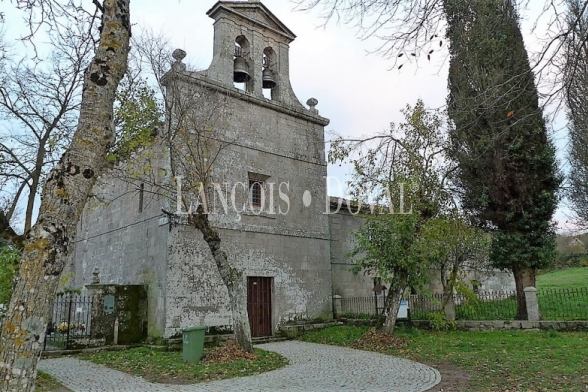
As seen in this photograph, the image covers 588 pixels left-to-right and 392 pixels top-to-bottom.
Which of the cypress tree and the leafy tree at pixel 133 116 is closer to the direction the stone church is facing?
the cypress tree

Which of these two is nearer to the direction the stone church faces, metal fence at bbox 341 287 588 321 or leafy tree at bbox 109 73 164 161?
the metal fence

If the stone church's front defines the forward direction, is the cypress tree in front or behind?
in front

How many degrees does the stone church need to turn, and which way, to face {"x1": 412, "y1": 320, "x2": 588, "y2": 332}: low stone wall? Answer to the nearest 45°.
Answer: approximately 45° to its left

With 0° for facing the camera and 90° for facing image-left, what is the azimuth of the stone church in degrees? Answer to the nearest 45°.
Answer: approximately 315°

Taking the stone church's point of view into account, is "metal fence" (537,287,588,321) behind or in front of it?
in front
